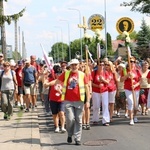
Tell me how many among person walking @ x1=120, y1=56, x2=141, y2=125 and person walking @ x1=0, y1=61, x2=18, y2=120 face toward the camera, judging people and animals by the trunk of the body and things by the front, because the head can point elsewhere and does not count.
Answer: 2

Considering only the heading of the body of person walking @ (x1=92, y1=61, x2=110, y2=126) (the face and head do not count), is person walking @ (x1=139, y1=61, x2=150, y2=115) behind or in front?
behind

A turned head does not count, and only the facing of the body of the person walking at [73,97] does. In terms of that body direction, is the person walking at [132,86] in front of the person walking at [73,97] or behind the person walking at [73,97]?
behind

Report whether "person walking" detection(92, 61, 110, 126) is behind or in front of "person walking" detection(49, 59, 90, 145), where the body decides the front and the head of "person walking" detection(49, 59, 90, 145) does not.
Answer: behind

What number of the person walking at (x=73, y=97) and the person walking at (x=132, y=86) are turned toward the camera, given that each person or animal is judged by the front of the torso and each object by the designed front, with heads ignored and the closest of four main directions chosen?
2

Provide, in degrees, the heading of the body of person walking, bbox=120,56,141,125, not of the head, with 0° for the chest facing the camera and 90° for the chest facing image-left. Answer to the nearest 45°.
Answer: approximately 0°

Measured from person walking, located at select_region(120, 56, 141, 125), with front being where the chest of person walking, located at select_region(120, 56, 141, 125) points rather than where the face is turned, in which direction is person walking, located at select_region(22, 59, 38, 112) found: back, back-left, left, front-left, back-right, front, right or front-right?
back-right
